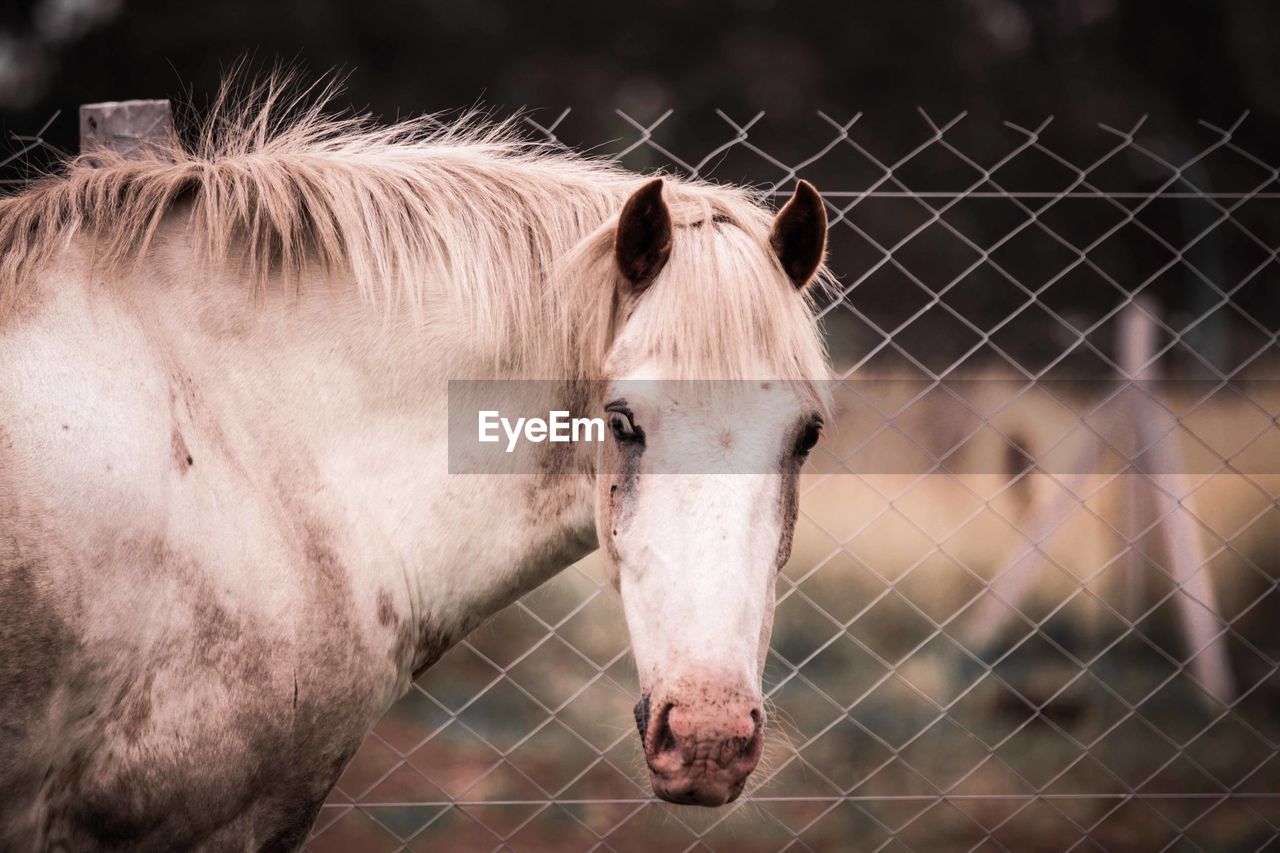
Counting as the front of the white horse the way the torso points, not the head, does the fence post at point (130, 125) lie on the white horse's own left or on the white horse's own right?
on the white horse's own left

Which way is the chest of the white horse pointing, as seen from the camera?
to the viewer's right

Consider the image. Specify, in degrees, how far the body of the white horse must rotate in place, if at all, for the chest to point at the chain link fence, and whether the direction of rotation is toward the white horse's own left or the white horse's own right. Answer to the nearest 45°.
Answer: approximately 45° to the white horse's own left
